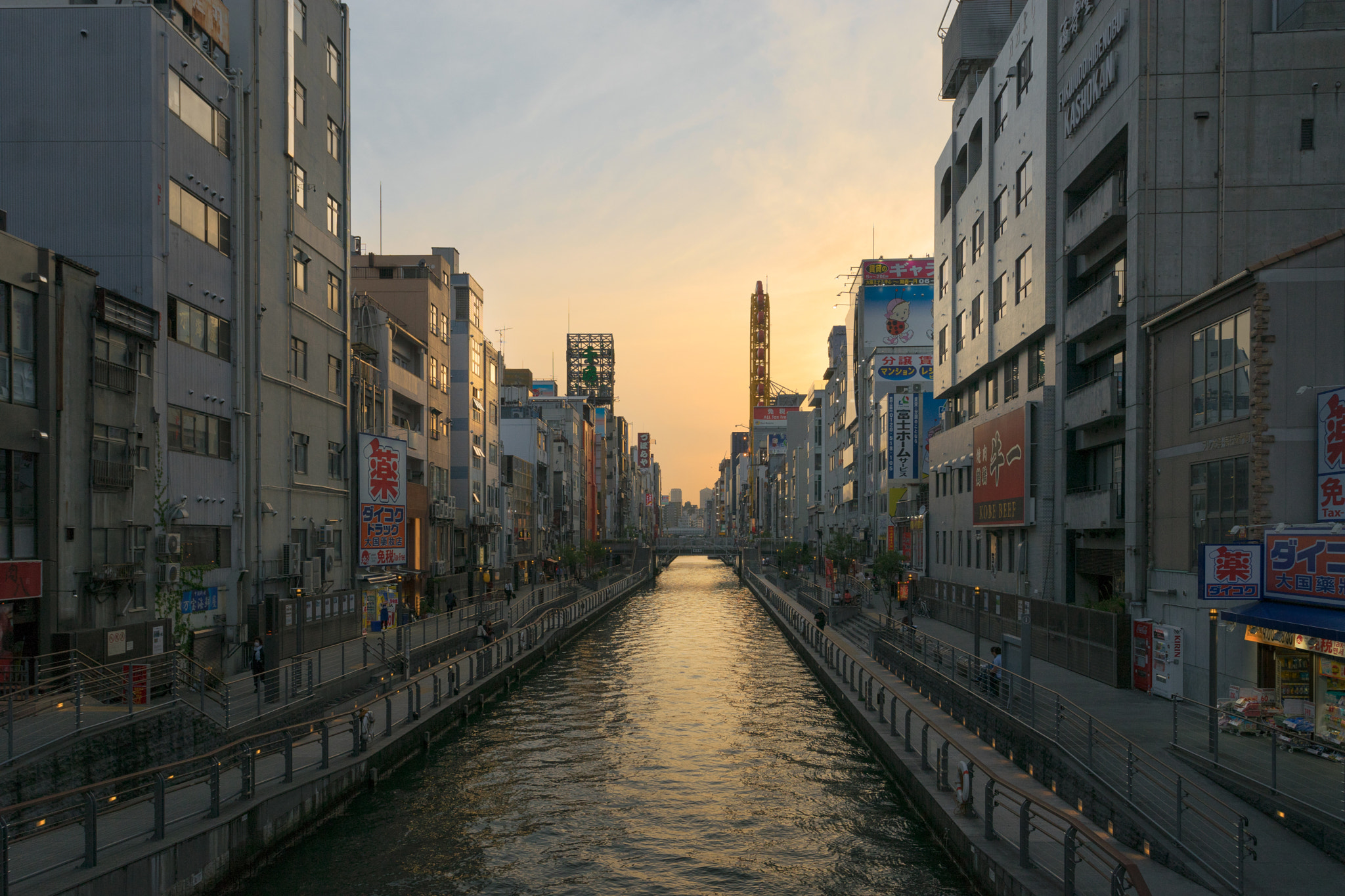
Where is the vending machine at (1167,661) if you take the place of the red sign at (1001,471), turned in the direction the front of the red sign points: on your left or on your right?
on your left

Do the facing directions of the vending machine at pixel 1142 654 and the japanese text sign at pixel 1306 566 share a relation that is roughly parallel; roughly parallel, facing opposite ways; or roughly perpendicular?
roughly parallel

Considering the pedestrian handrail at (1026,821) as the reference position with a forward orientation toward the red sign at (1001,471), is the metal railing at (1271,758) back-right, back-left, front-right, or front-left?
front-right

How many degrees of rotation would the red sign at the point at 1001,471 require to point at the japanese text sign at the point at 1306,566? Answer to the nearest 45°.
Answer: approximately 45° to its left

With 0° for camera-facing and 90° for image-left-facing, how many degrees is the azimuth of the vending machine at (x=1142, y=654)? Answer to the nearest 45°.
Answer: approximately 45°

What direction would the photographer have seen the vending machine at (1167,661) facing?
facing the viewer and to the left of the viewer

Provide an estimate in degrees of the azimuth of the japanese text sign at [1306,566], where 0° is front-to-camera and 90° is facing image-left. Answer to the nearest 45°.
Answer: approximately 45°

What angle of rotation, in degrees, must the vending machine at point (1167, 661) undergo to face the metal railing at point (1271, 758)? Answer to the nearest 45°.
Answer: approximately 45° to its left

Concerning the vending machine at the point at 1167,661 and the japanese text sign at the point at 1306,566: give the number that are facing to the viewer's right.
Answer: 0

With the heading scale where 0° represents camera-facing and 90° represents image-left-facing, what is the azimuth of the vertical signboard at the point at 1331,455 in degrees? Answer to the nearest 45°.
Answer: approximately 45°
